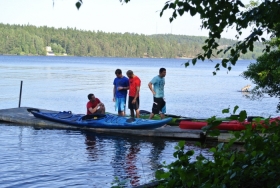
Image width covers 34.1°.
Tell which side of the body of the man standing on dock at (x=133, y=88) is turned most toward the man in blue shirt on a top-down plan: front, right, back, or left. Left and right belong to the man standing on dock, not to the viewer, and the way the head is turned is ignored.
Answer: right

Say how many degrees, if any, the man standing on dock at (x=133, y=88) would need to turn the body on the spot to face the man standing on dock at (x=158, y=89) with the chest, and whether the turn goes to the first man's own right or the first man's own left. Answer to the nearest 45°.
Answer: approximately 90° to the first man's own left

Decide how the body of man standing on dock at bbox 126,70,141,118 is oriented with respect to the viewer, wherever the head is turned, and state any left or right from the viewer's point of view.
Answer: facing the viewer and to the left of the viewer
